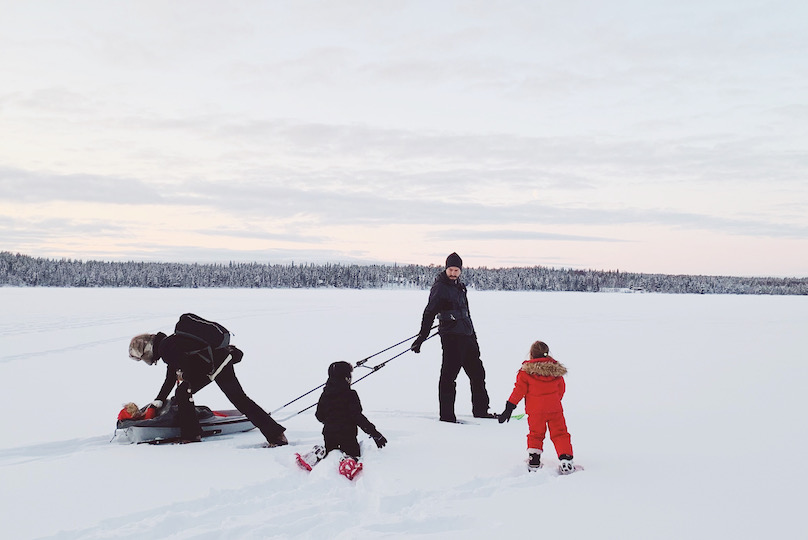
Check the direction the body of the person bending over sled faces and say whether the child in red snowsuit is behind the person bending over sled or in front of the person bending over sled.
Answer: behind

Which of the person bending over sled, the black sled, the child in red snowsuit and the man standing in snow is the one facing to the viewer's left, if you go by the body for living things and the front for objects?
the person bending over sled

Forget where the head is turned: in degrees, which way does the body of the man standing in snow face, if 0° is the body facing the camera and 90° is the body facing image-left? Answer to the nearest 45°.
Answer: approximately 315°

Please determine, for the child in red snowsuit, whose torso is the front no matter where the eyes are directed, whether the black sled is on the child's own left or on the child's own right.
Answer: on the child's own left

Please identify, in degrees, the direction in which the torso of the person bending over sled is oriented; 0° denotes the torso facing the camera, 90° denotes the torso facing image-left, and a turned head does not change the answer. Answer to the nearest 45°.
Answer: approximately 90°

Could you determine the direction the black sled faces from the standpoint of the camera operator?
facing to the right of the viewer

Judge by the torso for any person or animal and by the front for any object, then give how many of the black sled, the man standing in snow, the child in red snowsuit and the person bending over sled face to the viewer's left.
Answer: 1

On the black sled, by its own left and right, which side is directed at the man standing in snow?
front

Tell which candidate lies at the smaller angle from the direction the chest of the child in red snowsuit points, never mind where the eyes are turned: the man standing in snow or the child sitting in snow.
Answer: the man standing in snow

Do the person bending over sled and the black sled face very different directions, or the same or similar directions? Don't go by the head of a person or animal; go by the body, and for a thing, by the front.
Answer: very different directions

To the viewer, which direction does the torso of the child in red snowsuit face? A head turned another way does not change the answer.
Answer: away from the camera
